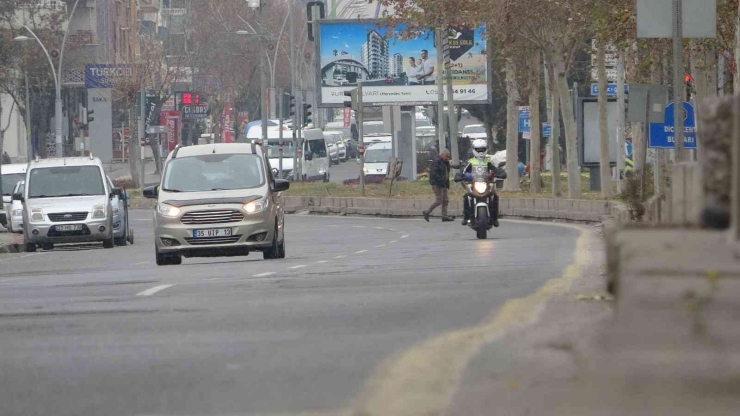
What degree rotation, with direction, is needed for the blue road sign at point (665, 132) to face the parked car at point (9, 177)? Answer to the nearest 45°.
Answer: approximately 135° to its right

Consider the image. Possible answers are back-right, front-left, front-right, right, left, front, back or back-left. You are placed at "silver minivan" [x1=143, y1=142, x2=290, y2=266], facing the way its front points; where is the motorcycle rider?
back-left

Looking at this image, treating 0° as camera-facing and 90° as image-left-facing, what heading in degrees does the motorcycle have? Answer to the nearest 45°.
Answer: approximately 0°

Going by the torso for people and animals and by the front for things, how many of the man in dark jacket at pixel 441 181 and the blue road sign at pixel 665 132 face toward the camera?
1

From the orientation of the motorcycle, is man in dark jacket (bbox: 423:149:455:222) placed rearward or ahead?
rearward

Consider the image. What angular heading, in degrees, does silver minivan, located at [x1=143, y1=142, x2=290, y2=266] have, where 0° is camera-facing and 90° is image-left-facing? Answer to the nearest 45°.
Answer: approximately 0°

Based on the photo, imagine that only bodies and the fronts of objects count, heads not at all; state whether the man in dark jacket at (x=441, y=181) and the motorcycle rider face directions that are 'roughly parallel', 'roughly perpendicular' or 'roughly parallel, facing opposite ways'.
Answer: roughly perpendicular
